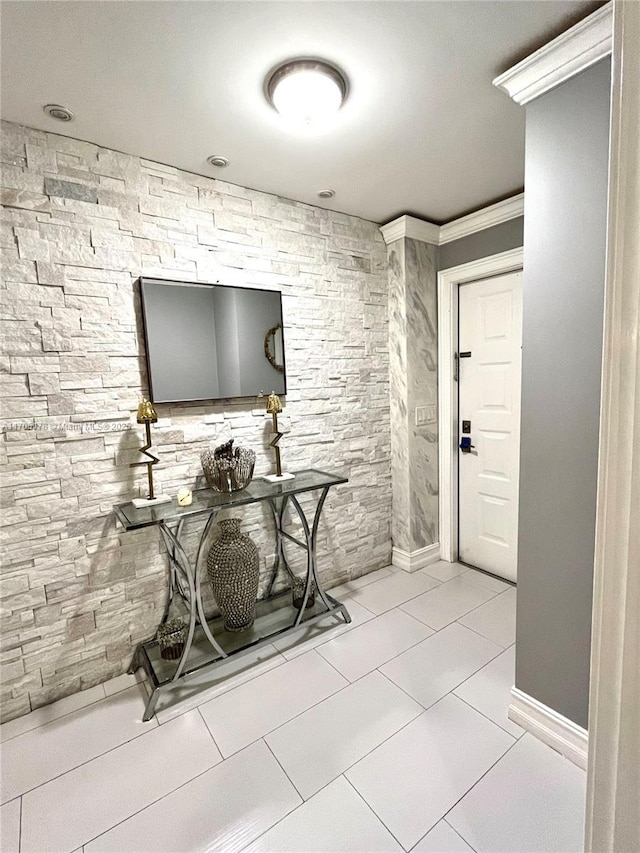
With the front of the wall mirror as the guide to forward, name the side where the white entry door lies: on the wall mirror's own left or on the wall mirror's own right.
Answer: on the wall mirror's own left

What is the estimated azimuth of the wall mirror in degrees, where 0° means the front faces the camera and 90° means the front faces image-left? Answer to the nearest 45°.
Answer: approximately 315°

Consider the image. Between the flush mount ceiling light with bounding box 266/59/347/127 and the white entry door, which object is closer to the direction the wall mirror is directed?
the flush mount ceiling light
